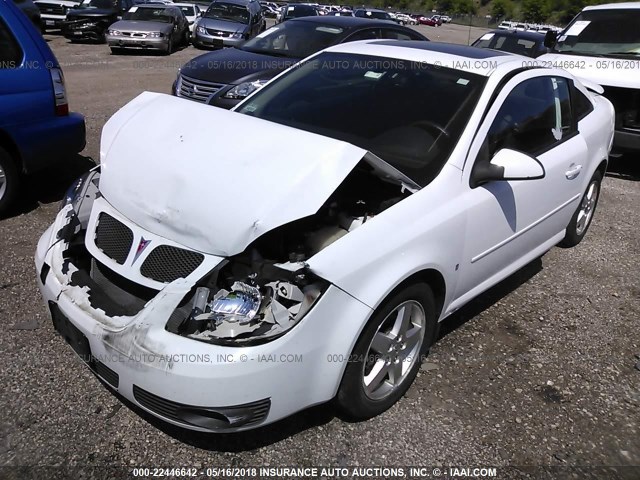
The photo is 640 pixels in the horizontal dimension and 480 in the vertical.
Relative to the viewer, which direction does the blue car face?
to the viewer's left

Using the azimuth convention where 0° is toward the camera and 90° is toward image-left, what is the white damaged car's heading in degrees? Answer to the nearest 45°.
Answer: approximately 45°

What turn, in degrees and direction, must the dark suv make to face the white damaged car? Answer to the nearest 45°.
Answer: approximately 45° to its left

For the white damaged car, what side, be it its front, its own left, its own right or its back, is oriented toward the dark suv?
right

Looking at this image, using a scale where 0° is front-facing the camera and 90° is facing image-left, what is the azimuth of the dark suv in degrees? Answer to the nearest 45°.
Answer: approximately 45°

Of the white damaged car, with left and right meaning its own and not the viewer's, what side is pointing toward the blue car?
right
